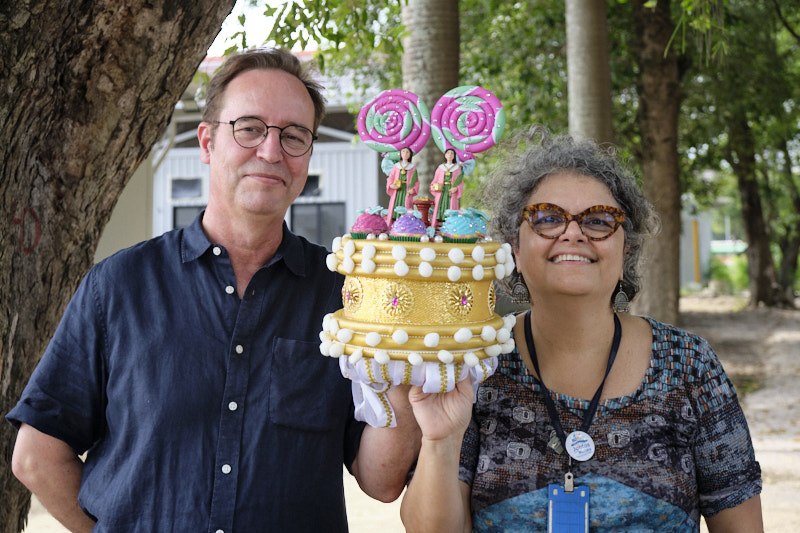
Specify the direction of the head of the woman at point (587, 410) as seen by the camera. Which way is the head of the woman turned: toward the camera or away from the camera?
toward the camera

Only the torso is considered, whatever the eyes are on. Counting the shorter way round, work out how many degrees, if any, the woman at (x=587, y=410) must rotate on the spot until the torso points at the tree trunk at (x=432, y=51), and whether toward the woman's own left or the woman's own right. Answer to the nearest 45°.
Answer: approximately 180°

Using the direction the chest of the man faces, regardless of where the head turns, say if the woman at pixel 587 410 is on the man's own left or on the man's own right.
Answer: on the man's own left

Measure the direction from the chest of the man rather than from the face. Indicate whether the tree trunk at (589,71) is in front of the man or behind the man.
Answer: behind

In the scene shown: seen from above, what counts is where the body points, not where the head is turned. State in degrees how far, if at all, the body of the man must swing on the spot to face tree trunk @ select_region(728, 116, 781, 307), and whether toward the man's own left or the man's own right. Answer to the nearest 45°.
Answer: approximately 135° to the man's own left

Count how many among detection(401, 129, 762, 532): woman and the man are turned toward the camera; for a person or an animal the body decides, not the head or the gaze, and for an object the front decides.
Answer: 2

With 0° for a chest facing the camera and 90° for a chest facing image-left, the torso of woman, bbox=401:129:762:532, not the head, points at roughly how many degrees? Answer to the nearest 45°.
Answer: approximately 0°

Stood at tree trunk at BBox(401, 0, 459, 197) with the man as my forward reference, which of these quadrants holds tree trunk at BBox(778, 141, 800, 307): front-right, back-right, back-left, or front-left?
back-left

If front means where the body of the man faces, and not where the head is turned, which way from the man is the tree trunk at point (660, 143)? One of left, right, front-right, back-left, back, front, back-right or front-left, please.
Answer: back-left

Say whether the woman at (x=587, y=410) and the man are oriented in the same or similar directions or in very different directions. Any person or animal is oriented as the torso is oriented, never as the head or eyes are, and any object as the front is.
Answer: same or similar directions

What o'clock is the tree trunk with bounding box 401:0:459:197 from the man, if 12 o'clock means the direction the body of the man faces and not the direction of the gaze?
The tree trunk is roughly at 7 o'clock from the man.

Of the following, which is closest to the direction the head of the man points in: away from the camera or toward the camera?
toward the camera

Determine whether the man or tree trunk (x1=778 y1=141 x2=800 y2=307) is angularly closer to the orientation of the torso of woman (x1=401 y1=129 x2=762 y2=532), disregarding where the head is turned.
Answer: the man

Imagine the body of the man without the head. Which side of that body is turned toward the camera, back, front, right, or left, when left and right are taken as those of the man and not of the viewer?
front

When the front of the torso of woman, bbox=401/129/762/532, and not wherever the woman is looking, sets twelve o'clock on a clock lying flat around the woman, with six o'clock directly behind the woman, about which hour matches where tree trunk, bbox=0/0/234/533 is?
The tree trunk is roughly at 3 o'clock from the woman.
